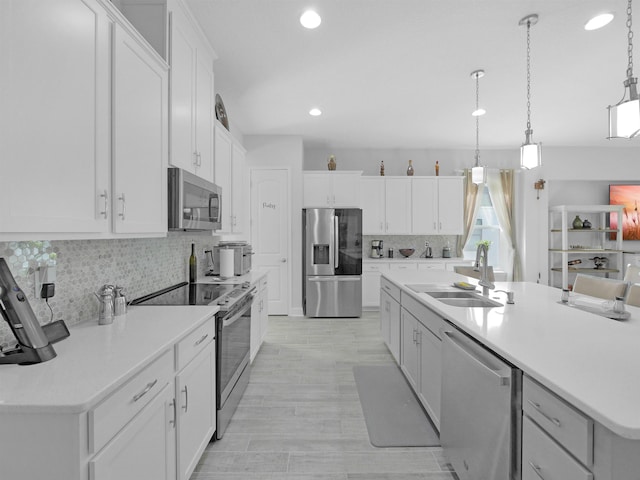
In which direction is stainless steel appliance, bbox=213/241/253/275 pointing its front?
to the viewer's right

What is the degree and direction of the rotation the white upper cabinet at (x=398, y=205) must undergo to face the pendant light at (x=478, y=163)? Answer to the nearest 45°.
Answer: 0° — it already faces it

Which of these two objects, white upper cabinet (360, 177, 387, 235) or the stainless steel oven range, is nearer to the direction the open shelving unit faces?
the stainless steel oven range

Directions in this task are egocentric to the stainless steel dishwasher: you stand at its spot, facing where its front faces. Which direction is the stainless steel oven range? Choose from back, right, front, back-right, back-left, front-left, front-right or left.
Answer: front-right

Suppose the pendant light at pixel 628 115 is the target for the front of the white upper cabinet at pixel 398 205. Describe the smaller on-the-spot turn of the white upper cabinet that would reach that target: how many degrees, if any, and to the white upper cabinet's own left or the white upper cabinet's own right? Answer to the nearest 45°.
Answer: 0° — it already faces it

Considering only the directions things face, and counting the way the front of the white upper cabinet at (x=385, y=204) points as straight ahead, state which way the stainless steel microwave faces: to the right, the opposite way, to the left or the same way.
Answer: to the left

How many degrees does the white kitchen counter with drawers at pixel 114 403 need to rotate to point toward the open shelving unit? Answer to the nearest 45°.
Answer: approximately 45° to its left

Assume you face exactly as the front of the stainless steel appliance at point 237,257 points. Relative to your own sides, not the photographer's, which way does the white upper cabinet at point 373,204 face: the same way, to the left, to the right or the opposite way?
to the right

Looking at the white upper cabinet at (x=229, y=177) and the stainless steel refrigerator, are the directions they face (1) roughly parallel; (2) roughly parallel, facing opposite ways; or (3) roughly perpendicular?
roughly perpendicular

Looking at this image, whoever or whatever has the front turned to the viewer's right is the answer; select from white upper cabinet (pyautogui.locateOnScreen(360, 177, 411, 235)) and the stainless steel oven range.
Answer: the stainless steel oven range

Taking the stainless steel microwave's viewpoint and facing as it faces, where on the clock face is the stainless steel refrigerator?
The stainless steel refrigerator is roughly at 9 o'clock from the stainless steel microwave.

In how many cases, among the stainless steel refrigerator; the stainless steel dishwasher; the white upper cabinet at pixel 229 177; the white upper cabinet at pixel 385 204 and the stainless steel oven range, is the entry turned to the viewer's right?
2

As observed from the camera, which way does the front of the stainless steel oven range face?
facing to the right of the viewer

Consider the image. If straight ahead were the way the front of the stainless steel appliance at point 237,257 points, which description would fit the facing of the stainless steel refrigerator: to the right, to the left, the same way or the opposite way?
to the right

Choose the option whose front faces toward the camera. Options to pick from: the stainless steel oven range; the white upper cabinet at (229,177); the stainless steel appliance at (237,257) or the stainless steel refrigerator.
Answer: the stainless steel refrigerator
